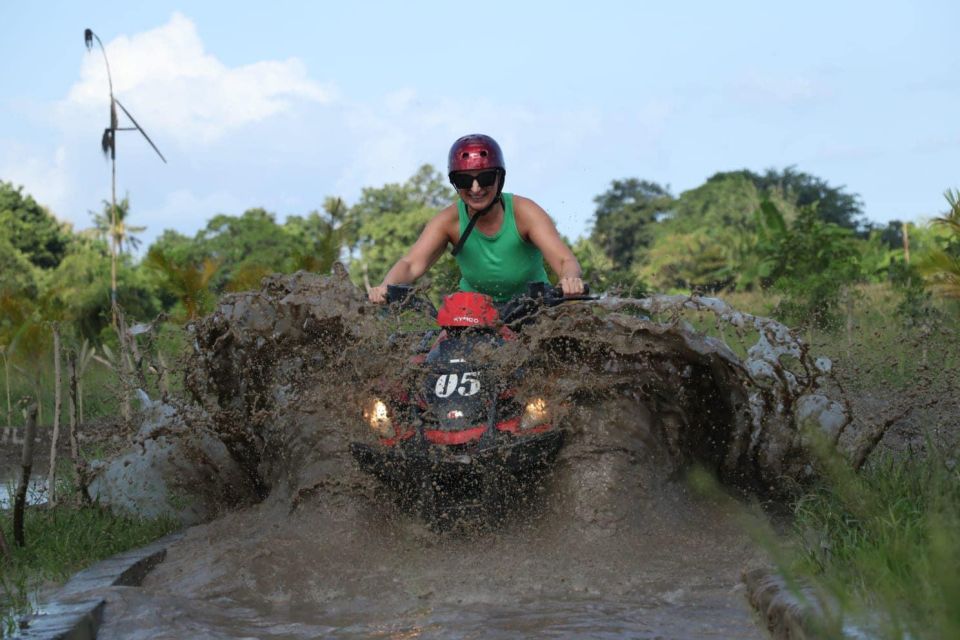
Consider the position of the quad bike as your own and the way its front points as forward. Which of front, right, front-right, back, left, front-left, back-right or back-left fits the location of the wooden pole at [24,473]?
right

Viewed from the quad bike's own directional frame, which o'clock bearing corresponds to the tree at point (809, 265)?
The tree is roughly at 7 o'clock from the quad bike.

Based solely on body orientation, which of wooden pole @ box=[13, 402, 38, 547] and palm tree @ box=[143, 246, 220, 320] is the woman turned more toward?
the wooden pole

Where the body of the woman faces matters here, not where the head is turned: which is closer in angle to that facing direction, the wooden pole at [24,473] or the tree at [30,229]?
the wooden pole

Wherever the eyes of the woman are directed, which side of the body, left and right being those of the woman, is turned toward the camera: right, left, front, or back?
front

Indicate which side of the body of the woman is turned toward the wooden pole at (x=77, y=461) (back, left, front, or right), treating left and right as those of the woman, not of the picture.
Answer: right

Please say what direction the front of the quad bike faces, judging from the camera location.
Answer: facing the viewer

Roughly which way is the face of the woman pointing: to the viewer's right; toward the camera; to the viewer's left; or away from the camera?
toward the camera

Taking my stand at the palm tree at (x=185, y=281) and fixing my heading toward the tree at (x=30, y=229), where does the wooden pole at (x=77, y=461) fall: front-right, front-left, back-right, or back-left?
back-left
